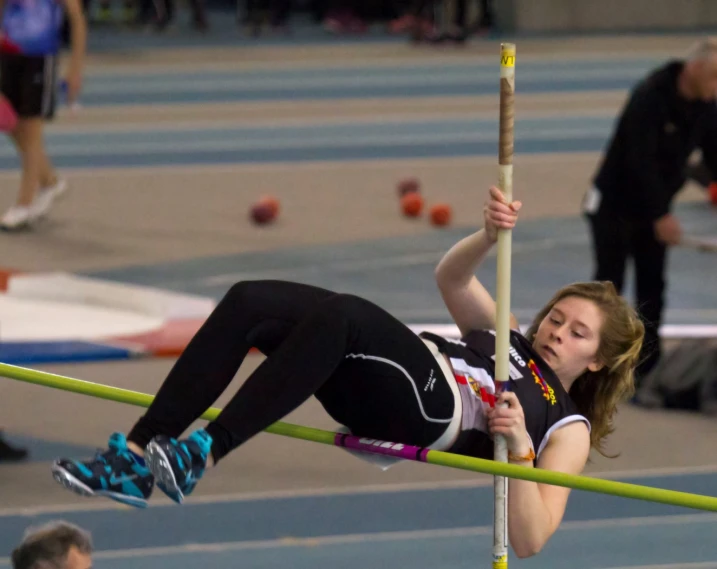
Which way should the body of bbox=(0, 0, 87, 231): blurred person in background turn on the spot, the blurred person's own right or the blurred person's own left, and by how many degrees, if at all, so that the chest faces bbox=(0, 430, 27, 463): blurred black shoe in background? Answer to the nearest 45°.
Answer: approximately 45° to the blurred person's own left

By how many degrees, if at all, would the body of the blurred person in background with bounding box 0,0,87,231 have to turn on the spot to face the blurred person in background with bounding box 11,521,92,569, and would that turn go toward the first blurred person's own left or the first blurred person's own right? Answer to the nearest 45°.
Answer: approximately 45° to the first blurred person's own left

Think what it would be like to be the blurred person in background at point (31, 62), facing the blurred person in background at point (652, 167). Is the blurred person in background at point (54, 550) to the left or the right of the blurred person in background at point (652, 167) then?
right

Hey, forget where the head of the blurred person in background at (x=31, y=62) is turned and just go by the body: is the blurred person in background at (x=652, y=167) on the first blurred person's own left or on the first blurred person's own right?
on the first blurred person's own left

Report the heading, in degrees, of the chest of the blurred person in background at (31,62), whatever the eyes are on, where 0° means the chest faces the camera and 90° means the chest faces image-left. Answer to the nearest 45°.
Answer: approximately 45°

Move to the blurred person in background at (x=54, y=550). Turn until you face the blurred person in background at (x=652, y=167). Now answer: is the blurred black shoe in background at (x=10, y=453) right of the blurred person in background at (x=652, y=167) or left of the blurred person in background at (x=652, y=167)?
left
